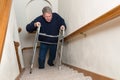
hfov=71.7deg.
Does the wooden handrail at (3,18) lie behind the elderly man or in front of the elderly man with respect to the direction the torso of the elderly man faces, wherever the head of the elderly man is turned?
in front

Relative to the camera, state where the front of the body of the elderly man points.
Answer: toward the camera
